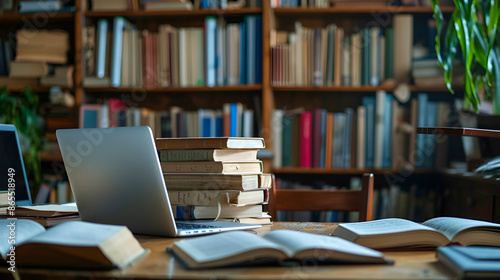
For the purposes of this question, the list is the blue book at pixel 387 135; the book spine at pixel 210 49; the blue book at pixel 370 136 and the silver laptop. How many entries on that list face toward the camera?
3

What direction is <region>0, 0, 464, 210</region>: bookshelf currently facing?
toward the camera

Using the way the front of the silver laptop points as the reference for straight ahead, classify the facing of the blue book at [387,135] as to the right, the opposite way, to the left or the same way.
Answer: the opposite way

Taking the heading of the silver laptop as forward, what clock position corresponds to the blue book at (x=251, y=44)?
The blue book is roughly at 11 o'clock from the silver laptop.

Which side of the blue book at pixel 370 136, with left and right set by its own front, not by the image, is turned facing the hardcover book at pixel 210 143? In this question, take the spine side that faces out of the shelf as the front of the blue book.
front

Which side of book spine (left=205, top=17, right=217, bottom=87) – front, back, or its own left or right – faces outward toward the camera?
front

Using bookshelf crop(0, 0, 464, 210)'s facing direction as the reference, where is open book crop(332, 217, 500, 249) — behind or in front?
in front

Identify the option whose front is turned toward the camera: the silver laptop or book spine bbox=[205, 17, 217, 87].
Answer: the book spine

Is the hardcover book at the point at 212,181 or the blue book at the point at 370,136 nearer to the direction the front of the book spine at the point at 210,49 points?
the hardcover book

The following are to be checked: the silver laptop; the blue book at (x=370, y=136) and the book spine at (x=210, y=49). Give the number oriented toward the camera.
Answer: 2

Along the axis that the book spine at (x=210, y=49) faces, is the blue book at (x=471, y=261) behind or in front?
in front

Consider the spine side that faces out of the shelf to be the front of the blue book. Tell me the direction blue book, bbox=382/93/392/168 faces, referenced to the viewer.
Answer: facing the viewer
